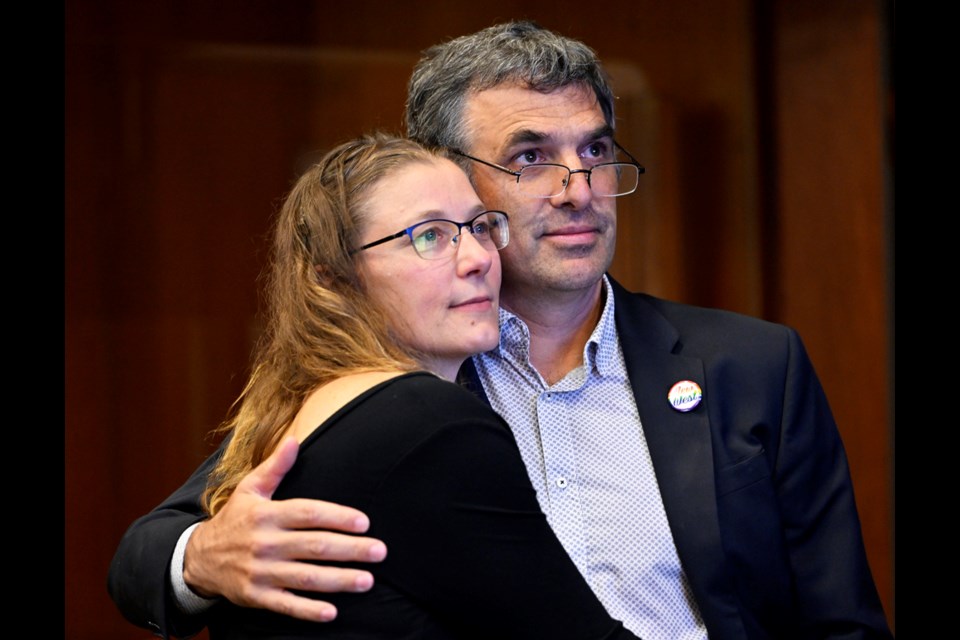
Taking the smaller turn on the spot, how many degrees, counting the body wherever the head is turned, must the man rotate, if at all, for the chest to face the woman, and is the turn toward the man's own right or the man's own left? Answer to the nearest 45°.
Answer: approximately 45° to the man's own right

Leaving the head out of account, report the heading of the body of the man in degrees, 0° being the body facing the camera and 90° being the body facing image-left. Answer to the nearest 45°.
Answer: approximately 0°
